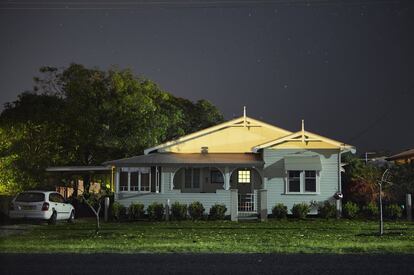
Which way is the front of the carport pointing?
toward the camera

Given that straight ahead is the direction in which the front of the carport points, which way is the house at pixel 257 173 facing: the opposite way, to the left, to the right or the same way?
the same way

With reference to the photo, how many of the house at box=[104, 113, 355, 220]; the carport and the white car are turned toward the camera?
2

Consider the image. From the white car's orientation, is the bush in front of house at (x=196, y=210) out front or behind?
out front

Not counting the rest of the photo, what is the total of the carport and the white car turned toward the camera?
1

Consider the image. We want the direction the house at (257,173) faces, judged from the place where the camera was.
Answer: facing the viewer

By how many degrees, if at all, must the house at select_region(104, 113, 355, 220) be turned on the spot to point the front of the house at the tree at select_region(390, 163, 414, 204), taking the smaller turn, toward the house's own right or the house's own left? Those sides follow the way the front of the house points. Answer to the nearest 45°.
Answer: approximately 90° to the house's own left

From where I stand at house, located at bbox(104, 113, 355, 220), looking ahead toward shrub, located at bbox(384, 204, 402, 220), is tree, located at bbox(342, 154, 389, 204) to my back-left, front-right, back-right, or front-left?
front-left

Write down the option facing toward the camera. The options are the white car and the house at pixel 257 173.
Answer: the house

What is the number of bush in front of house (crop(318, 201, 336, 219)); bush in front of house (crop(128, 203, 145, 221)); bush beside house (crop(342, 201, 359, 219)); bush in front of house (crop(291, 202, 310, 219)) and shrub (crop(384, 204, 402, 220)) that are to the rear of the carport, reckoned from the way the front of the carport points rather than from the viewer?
0

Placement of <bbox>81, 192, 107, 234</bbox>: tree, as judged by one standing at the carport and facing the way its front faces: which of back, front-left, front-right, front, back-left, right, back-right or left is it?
front

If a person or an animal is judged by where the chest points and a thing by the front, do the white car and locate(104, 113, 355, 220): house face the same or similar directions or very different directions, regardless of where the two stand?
very different directions

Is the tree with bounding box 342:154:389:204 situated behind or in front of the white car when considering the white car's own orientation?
in front

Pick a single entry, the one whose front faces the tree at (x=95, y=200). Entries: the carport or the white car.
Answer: the carport

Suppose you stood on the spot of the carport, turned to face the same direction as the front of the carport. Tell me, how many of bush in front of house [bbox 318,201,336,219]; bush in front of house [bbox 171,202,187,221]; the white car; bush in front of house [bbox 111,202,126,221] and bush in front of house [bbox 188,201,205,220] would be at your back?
0

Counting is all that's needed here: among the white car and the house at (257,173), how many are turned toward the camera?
1
